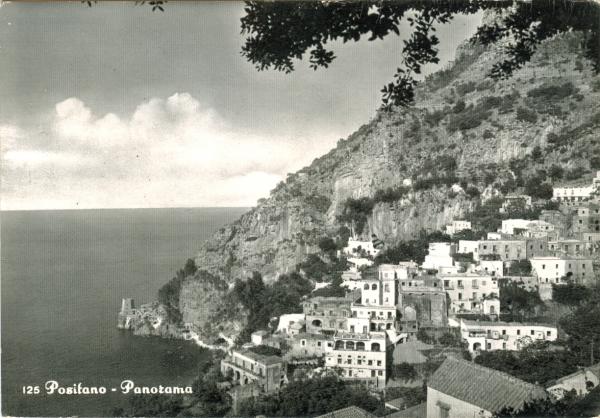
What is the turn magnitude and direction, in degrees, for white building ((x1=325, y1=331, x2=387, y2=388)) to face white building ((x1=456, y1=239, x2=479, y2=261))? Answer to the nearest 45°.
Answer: approximately 135° to its left

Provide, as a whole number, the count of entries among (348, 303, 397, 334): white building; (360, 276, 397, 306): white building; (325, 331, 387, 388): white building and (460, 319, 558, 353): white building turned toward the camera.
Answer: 4

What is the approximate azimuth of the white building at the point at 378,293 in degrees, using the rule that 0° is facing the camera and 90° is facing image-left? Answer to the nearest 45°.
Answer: approximately 0°

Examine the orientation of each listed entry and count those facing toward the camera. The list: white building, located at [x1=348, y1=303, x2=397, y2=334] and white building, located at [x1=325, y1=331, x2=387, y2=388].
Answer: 2

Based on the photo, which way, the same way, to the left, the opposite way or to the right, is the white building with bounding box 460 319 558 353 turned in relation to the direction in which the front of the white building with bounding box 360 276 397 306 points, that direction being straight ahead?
the same way

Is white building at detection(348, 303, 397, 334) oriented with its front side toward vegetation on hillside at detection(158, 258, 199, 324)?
no

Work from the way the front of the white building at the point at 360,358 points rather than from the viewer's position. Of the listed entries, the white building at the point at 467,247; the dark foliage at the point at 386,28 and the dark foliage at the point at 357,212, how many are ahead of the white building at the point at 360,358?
1

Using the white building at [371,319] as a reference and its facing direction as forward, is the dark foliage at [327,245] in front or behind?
behind

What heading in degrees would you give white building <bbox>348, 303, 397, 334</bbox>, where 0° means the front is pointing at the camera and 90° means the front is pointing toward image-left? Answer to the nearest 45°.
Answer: approximately 0°

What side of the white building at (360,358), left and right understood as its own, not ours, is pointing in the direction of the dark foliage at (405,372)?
left

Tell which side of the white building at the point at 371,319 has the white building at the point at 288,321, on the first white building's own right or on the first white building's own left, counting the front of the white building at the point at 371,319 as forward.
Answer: on the first white building's own right

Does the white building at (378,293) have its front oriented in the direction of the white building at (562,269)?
no

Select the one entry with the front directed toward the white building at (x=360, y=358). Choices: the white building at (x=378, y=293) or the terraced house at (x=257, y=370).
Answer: the white building at (x=378, y=293)

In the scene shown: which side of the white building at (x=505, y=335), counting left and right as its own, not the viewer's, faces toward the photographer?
front

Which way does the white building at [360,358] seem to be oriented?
toward the camera

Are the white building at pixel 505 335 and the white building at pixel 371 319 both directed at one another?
no

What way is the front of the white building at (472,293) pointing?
toward the camera

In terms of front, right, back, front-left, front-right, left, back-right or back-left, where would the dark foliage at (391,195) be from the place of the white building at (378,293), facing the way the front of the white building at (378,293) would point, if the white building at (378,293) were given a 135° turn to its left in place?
front-left

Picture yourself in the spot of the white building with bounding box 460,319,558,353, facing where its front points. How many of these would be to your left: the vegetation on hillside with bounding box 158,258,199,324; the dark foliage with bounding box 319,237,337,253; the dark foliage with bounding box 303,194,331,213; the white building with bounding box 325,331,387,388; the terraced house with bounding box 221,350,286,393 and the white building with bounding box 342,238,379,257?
0
